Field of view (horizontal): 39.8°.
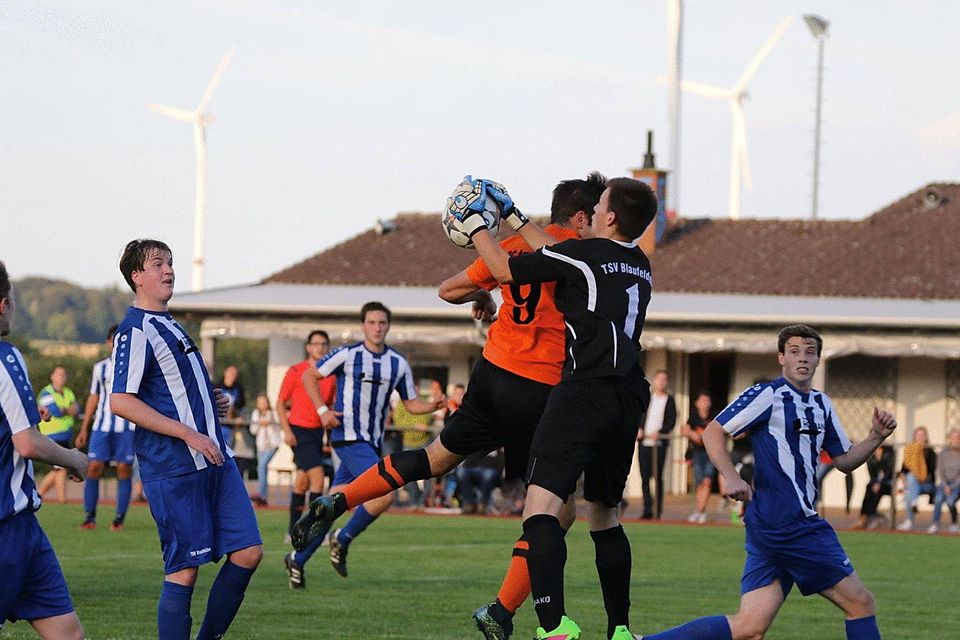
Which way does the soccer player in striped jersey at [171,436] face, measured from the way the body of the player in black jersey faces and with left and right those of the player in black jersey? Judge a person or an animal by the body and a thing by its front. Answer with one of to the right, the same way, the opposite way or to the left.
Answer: the opposite way

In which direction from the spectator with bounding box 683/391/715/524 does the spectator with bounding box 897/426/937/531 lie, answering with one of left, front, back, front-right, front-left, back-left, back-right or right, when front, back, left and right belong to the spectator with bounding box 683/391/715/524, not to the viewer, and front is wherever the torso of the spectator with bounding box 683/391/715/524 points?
back-left

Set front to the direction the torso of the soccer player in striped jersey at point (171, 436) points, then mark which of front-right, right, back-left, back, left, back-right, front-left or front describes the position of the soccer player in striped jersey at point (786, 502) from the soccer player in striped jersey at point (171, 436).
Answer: front-left

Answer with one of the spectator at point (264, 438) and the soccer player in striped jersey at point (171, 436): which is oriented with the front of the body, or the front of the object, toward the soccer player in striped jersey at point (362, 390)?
the spectator

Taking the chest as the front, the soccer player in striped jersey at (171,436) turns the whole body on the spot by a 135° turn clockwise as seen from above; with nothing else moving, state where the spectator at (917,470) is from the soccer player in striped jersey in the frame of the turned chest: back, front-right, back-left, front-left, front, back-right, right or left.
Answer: back-right

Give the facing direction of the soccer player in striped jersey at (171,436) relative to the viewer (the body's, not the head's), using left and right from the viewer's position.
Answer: facing the viewer and to the right of the viewer

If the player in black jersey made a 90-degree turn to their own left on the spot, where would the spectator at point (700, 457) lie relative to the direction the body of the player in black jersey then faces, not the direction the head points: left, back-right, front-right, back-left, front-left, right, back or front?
back-right

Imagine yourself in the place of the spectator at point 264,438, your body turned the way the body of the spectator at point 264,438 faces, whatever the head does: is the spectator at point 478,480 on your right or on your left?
on your left

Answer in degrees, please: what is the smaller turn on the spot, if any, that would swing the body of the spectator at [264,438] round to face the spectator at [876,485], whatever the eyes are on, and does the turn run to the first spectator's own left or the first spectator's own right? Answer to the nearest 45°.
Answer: approximately 90° to the first spectator's own left

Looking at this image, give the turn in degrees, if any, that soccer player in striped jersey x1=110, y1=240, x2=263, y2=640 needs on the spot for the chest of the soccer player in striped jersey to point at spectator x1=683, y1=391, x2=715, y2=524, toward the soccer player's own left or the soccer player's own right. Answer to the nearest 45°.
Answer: approximately 90° to the soccer player's own left

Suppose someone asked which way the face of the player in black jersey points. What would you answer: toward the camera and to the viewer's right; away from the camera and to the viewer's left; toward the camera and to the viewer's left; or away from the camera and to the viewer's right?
away from the camera and to the viewer's left

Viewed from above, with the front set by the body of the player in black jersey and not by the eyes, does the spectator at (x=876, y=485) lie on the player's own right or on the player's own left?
on the player's own right

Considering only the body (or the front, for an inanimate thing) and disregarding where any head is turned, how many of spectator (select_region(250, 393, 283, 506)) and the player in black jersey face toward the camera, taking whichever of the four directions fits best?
1
